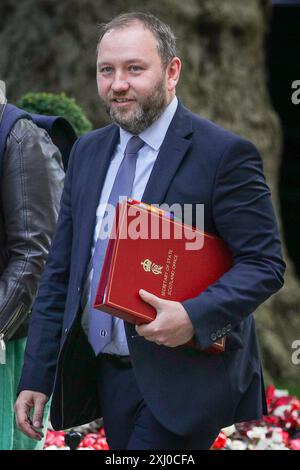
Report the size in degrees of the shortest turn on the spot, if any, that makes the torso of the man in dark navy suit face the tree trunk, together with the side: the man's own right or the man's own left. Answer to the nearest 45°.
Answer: approximately 135° to the man's own right

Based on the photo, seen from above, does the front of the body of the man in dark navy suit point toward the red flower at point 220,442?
no

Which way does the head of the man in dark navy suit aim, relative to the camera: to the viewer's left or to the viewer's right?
to the viewer's left

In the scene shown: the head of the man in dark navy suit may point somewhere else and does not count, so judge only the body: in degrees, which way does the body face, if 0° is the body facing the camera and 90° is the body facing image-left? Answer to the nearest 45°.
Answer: approximately 45°
